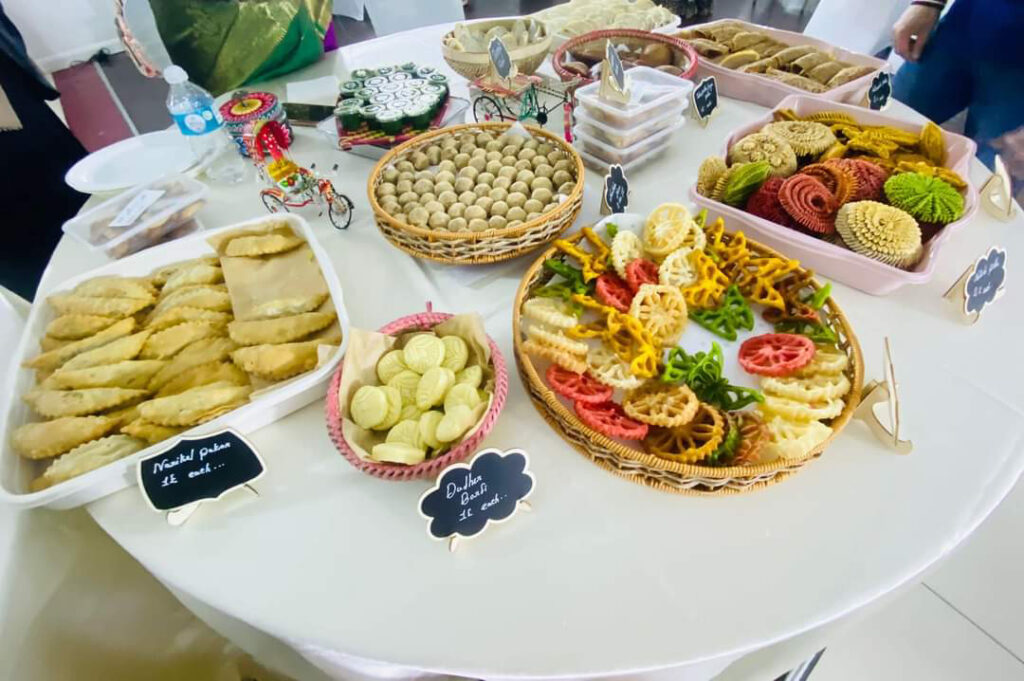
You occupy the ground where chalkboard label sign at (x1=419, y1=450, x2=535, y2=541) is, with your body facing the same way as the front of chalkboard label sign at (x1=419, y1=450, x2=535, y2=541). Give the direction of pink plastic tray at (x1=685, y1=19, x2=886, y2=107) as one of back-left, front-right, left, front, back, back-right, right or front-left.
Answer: back-left

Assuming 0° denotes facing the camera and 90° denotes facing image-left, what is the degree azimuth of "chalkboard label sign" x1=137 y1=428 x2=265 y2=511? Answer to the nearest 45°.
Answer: approximately 0°

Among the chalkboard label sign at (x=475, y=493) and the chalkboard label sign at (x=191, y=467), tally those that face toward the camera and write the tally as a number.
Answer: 2
